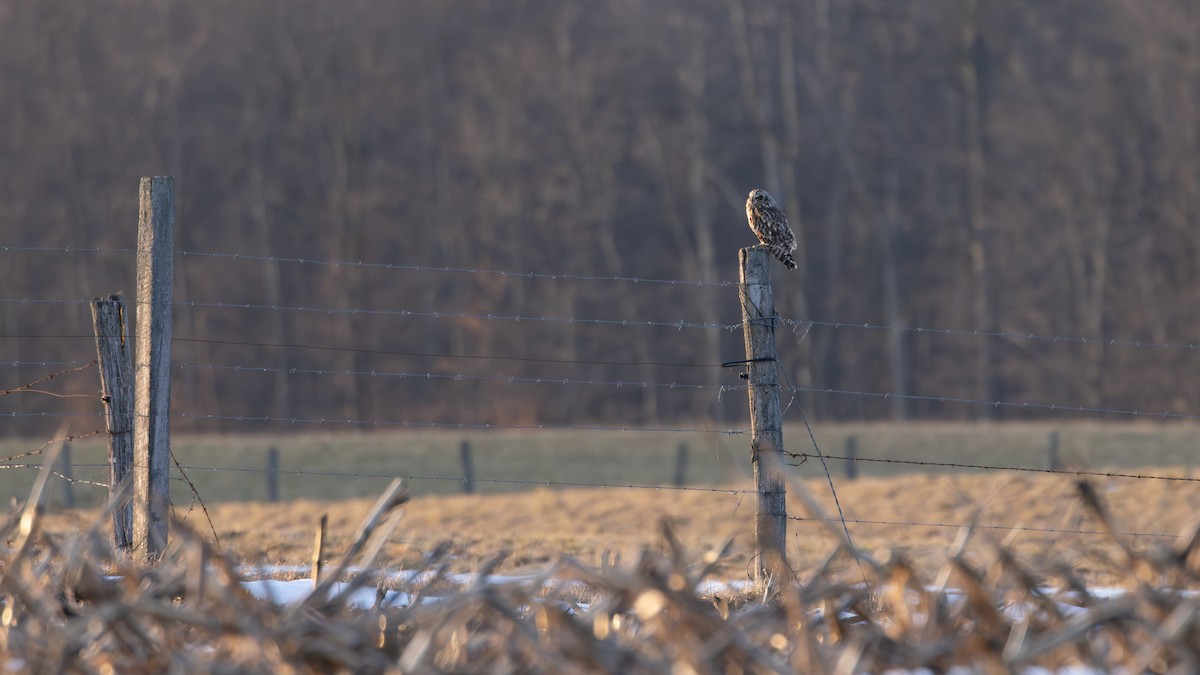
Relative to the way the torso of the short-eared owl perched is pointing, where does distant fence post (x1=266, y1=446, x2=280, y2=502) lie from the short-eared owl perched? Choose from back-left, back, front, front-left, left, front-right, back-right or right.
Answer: front-right

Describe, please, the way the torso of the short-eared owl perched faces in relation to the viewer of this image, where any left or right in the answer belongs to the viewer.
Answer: facing to the left of the viewer

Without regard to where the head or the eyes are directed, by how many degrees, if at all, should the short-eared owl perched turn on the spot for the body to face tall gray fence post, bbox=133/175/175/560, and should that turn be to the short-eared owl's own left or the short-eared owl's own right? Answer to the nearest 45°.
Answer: approximately 45° to the short-eared owl's own left

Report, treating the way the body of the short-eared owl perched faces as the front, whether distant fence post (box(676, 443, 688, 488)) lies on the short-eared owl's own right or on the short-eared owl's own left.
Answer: on the short-eared owl's own right

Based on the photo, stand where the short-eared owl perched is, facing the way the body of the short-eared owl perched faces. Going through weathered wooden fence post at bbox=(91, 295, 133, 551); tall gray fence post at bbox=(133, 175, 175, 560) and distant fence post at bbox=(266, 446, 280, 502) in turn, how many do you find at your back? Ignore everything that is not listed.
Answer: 0

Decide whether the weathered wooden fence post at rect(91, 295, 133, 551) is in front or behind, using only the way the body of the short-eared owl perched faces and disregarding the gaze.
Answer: in front

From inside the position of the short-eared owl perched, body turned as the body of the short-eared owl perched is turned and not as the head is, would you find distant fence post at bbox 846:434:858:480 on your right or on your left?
on your right

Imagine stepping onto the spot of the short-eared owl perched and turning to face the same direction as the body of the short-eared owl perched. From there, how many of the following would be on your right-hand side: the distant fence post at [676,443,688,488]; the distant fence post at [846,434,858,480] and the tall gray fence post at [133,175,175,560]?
2
